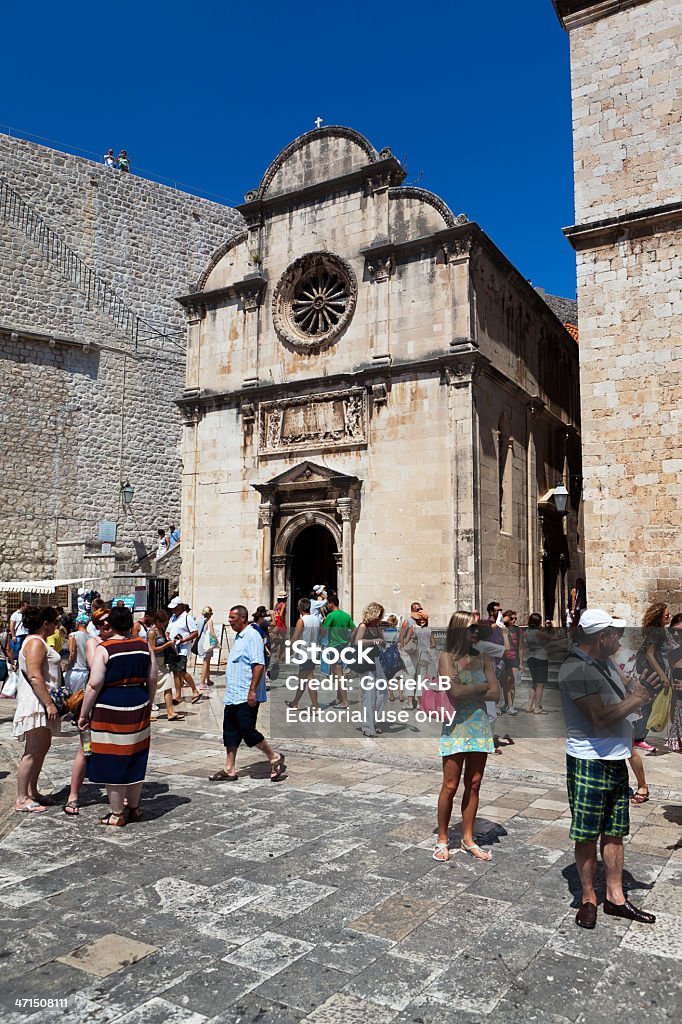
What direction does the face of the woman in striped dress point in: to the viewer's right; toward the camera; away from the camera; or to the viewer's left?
away from the camera

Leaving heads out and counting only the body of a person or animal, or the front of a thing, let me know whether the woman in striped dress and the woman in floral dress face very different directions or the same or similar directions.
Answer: very different directions

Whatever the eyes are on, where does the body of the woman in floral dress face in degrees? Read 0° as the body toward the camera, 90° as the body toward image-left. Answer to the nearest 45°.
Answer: approximately 315°

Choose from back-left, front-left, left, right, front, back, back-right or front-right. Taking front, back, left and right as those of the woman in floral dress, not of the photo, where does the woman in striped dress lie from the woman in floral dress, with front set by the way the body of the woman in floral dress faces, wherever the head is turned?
back-right

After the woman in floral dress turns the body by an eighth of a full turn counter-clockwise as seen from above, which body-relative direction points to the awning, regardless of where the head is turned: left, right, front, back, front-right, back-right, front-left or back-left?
back-left

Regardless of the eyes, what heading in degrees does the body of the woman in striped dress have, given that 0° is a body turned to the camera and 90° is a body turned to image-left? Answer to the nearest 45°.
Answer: approximately 135°
